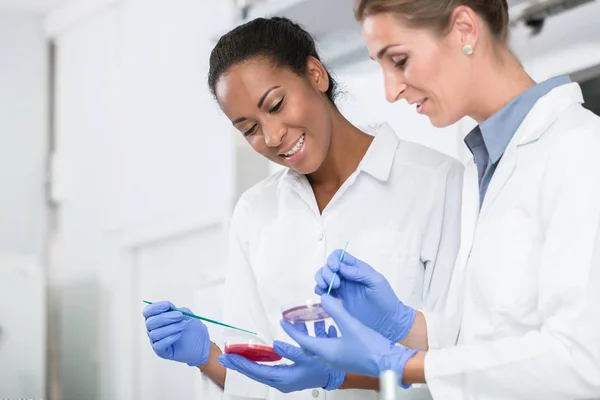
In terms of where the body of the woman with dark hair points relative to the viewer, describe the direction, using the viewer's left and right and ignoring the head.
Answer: facing the viewer and to the left of the viewer
